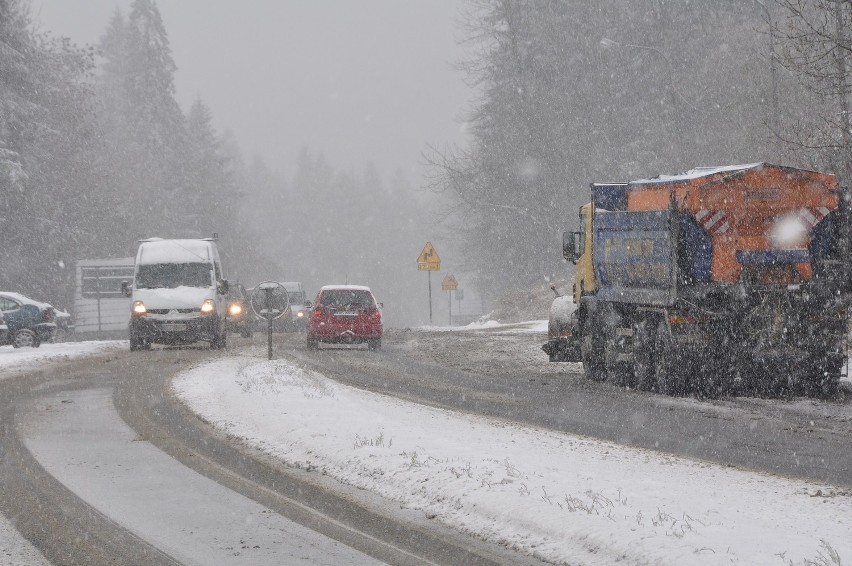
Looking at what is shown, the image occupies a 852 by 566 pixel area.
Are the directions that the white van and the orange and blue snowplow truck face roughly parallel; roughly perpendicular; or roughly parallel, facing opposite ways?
roughly parallel, facing opposite ways

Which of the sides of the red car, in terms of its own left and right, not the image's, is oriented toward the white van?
left

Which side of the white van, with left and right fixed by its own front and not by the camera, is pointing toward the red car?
left

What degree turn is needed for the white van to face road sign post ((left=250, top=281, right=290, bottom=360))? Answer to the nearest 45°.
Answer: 0° — it already faces it

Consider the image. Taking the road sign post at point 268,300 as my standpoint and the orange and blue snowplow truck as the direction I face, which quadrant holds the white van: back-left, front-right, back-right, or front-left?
back-left

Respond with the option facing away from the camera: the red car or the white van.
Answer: the red car

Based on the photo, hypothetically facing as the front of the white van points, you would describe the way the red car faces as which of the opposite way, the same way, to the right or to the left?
the opposite way

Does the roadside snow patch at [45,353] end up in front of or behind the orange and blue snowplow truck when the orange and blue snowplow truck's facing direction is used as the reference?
in front

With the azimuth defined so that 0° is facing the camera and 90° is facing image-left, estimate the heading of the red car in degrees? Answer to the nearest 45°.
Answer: approximately 180°

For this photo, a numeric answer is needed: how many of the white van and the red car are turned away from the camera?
1

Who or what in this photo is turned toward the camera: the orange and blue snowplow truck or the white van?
the white van

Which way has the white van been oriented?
toward the camera

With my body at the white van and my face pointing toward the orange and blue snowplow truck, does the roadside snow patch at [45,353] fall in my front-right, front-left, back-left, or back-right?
back-right
